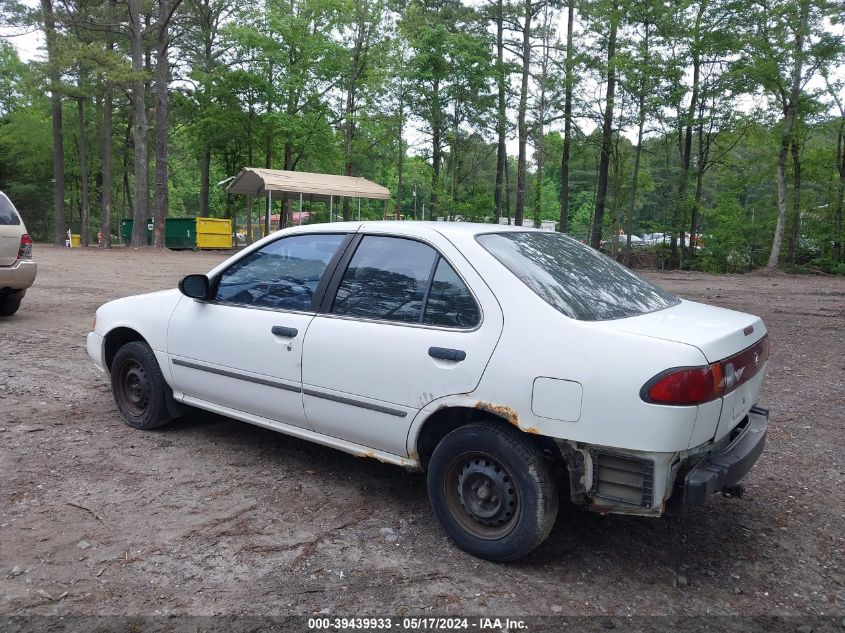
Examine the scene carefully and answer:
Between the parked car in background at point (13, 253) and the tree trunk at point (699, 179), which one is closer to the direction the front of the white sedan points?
the parked car in background

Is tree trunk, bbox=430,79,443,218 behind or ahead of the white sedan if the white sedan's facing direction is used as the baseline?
ahead

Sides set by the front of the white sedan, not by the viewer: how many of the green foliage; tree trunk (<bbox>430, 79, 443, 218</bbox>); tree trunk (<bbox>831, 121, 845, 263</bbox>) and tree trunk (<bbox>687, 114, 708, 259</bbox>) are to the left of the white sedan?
0

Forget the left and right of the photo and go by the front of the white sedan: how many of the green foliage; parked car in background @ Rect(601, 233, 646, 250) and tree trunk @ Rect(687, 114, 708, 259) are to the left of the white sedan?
0

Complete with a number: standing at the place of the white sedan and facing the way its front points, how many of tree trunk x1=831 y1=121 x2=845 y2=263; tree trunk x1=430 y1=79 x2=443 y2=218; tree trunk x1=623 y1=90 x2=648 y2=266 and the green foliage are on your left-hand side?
0

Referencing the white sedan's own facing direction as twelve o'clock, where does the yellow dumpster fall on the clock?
The yellow dumpster is roughly at 1 o'clock from the white sedan.

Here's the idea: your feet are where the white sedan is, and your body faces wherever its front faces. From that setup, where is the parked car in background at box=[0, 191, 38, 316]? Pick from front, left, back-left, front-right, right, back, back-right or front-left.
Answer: front

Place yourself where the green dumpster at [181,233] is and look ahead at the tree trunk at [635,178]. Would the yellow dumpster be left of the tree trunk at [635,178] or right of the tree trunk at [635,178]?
left

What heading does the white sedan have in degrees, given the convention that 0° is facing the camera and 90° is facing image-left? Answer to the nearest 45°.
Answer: approximately 135°

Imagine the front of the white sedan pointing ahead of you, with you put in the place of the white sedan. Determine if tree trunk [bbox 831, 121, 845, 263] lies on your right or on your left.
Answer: on your right

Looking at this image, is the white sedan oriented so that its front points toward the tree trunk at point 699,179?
no

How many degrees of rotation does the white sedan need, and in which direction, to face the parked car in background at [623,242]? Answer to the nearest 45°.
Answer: approximately 45° to its right

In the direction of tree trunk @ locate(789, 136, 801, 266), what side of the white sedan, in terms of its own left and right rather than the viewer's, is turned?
right

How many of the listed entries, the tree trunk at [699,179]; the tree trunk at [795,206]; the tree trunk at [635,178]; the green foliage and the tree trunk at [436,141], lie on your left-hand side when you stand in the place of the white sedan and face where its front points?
0
